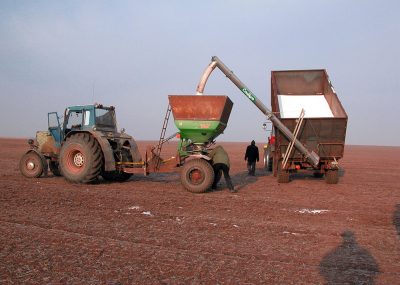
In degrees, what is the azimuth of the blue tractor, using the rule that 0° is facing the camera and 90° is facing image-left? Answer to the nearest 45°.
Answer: approximately 135°

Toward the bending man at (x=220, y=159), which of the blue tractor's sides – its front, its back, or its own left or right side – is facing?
back
